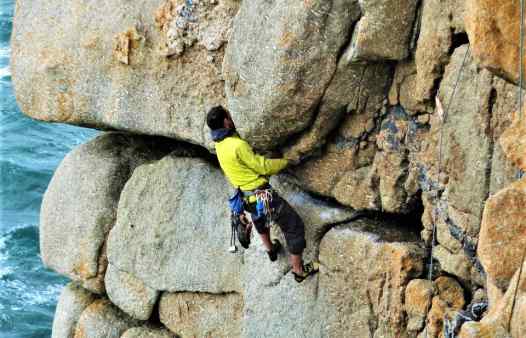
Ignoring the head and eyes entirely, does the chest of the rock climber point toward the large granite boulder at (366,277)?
no

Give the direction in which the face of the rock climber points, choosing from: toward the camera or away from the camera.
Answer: away from the camera

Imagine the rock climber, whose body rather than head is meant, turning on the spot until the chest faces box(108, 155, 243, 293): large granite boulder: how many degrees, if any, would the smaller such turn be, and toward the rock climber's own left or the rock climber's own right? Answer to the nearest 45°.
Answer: approximately 90° to the rock climber's own left

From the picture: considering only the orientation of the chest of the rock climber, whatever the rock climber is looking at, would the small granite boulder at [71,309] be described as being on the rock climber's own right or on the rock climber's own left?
on the rock climber's own left

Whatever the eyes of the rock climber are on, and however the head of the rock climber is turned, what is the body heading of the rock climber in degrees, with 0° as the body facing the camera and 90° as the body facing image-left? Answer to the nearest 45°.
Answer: approximately 225°

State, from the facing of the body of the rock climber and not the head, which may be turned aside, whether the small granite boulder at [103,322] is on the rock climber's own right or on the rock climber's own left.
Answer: on the rock climber's own left

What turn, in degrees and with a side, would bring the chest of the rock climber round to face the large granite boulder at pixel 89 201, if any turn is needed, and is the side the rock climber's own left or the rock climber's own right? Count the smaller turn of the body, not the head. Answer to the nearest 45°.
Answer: approximately 90° to the rock climber's own left

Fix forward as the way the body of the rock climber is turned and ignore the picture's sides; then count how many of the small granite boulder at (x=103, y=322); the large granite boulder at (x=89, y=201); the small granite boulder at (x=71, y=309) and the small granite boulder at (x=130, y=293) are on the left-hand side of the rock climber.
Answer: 4

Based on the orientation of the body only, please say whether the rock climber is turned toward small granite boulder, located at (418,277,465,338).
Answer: no
